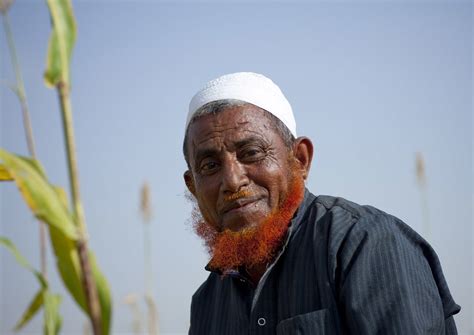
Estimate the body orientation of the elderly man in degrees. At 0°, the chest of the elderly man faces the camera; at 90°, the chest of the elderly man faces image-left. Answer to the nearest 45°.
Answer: approximately 45°
